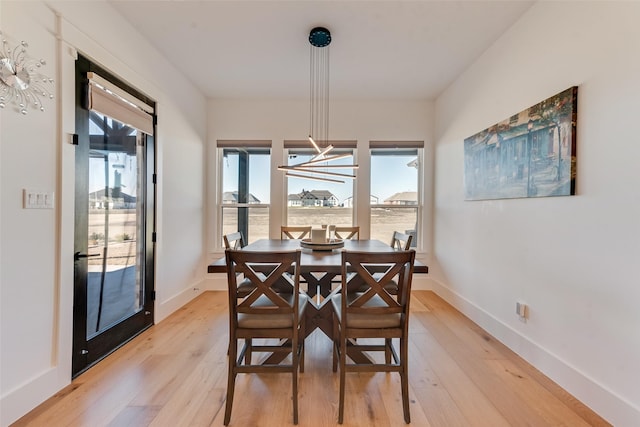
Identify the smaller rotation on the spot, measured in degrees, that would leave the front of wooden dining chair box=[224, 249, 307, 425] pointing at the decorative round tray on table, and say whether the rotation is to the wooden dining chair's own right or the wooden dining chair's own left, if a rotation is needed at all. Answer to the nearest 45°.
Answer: approximately 45° to the wooden dining chair's own right

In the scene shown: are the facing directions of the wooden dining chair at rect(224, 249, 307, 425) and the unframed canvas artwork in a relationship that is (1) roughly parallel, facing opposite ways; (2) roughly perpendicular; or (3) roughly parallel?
roughly perpendicular

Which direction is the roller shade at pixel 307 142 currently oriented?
toward the camera

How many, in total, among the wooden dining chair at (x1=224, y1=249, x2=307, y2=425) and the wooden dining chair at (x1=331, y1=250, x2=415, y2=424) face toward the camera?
0

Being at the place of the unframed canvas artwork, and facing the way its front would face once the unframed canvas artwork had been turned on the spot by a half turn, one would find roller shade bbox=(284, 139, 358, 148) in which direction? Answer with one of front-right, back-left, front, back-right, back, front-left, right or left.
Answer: back-left

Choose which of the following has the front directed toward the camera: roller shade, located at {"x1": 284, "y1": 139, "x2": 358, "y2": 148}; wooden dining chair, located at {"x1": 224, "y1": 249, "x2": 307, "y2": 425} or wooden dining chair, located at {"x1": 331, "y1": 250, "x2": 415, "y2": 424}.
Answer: the roller shade

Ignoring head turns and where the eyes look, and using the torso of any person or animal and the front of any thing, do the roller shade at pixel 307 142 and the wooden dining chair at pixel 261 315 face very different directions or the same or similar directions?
very different directions

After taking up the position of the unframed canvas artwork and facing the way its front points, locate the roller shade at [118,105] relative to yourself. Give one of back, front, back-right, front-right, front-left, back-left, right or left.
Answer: front

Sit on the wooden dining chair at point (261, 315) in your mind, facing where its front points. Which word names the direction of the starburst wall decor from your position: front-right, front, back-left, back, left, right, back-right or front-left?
left

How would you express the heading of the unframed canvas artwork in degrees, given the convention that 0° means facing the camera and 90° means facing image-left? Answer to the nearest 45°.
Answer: approximately 45°

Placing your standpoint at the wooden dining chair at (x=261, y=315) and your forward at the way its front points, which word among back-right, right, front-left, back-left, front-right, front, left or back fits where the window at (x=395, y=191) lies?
front-right

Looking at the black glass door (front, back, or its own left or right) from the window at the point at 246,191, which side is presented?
left

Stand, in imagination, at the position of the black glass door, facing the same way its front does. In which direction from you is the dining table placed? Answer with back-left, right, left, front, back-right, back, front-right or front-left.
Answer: front

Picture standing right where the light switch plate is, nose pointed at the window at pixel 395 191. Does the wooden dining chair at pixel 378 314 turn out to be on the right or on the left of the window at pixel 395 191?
right

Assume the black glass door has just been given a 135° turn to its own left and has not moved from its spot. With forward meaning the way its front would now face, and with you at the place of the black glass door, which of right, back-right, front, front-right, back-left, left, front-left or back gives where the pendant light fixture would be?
right

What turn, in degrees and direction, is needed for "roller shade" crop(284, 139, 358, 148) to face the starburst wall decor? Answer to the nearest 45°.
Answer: approximately 45° to its right

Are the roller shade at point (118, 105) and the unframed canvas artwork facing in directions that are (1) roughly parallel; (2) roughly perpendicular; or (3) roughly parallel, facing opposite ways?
roughly parallel, facing opposite ways

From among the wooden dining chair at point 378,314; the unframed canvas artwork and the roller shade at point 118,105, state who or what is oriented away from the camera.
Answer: the wooden dining chair

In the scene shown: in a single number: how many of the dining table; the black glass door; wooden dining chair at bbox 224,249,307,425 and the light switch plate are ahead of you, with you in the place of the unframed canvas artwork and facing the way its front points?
4

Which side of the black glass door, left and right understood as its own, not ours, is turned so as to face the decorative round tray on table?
front

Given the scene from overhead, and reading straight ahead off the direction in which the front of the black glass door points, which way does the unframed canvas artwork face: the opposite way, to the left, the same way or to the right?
the opposite way

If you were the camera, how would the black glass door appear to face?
facing the viewer and to the right of the viewer

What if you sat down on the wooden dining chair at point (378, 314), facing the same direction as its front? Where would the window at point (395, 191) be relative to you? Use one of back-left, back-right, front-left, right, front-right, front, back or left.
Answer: front
